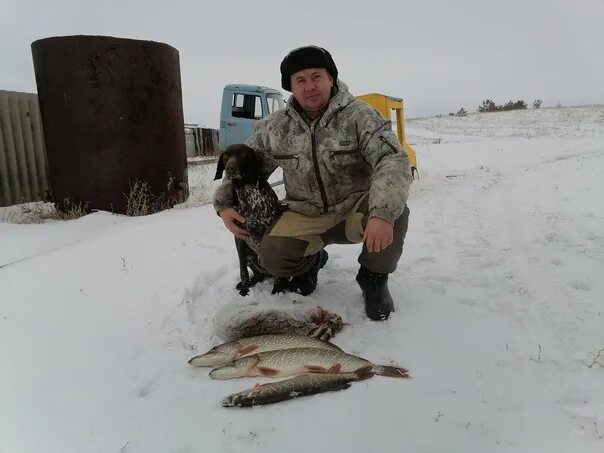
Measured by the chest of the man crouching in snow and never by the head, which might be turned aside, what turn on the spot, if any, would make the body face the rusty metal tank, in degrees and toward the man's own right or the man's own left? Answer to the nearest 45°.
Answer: approximately 135° to the man's own right

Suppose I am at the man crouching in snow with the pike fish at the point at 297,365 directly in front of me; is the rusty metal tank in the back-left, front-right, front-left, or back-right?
back-right

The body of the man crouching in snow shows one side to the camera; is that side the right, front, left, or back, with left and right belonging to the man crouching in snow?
front

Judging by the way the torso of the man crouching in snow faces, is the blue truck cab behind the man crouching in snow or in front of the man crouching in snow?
behind

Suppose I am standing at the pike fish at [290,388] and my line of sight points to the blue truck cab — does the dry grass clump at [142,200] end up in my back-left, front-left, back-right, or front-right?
front-left

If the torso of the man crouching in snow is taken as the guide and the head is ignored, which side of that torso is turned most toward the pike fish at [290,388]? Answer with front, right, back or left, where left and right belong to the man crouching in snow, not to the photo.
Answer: front

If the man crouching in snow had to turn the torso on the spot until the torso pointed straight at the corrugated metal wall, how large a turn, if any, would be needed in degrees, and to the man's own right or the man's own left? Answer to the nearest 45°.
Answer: approximately 135° to the man's own right

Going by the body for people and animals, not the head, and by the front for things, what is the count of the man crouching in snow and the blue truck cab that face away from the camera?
0

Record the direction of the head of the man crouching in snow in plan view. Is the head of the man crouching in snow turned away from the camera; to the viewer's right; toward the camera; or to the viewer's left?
toward the camera
